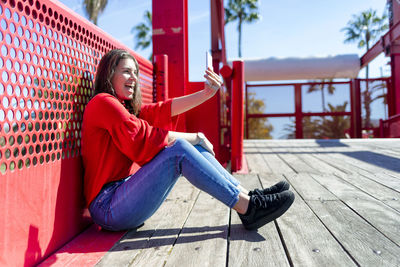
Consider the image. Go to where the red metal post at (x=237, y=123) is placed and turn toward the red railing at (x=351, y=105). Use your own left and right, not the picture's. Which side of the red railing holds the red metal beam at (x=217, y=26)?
left

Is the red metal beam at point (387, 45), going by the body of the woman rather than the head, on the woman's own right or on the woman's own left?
on the woman's own left

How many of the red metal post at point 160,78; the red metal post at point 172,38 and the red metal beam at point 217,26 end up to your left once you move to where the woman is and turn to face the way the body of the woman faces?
3

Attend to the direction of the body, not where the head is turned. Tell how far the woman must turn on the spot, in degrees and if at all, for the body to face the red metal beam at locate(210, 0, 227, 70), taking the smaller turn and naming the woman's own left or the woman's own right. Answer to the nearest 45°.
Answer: approximately 90° to the woman's own left

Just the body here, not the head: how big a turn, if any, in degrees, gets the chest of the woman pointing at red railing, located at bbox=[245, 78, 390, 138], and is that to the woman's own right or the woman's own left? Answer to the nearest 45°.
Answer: approximately 45° to the woman's own left

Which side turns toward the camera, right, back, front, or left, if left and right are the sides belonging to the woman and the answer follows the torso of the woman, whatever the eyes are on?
right

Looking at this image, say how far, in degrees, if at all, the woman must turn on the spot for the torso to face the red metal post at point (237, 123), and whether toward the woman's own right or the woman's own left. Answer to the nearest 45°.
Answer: approximately 45° to the woman's own left

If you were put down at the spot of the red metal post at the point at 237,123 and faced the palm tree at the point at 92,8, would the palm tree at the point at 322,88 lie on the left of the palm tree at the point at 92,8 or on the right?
right

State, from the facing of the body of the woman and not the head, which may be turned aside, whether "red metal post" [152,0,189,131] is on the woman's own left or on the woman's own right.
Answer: on the woman's own left

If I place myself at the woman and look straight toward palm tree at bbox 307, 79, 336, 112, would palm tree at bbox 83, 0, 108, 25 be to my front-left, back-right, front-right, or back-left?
front-left
